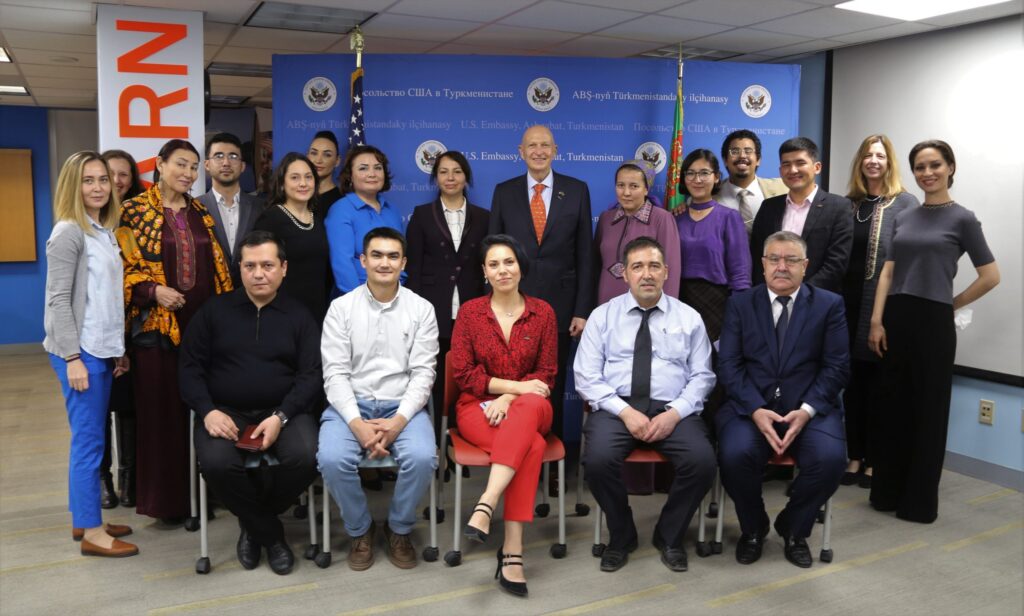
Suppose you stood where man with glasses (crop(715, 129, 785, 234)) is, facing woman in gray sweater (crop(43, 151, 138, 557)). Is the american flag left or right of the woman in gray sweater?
right

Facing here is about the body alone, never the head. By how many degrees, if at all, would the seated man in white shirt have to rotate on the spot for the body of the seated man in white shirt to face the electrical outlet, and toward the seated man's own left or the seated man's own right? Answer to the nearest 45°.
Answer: approximately 90° to the seated man's own left

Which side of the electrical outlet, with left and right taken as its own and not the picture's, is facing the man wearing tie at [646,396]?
front

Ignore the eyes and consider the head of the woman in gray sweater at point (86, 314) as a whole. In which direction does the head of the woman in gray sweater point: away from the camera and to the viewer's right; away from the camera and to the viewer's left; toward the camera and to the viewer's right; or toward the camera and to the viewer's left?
toward the camera and to the viewer's right

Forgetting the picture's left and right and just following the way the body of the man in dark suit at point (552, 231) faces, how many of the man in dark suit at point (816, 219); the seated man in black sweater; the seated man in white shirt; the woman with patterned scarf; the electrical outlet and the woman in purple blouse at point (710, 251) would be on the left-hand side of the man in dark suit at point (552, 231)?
3

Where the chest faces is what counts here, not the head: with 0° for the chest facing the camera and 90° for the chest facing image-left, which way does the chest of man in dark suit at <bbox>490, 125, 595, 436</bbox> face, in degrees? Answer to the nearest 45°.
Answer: approximately 0°
